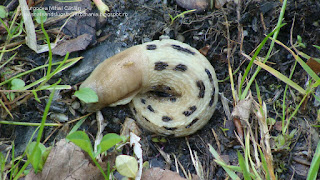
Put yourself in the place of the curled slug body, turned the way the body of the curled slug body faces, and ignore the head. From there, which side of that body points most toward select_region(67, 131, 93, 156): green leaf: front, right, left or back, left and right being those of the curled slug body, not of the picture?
front

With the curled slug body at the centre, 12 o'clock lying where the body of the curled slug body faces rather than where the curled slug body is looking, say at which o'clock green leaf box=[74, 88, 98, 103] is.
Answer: The green leaf is roughly at 1 o'clock from the curled slug body.

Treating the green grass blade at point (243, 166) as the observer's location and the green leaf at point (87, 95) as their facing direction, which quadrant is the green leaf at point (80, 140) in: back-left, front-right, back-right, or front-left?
front-left

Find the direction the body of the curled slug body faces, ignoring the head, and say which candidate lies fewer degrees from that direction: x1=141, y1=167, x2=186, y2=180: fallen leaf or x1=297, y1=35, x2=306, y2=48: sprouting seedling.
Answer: the fallen leaf

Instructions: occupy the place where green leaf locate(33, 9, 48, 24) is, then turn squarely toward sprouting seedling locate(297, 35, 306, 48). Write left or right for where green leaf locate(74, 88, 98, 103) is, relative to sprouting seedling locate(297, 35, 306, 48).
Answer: right

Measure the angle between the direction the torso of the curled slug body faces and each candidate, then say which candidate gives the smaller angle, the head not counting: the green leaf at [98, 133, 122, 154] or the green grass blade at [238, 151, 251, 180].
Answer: the green leaf

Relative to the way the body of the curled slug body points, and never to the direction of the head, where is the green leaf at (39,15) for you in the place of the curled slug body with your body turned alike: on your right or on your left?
on your right

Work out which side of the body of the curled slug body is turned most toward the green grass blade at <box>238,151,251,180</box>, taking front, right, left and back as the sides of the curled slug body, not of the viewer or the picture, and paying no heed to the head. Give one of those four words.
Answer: left

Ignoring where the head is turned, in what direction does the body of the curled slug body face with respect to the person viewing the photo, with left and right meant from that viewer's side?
facing the viewer and to the left of the viewer

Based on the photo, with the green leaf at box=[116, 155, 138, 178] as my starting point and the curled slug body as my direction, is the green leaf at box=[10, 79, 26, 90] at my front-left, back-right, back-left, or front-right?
front-left

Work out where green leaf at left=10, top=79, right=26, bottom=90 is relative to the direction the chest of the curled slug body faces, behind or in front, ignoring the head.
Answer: in front

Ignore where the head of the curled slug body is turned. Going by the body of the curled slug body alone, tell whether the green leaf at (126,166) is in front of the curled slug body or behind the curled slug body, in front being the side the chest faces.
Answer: in front

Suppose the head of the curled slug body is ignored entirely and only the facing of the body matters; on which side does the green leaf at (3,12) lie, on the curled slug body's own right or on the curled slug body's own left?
on the curled slug body's own right

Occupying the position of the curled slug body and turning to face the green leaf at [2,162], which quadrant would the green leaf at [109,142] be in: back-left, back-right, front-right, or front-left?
front-left
